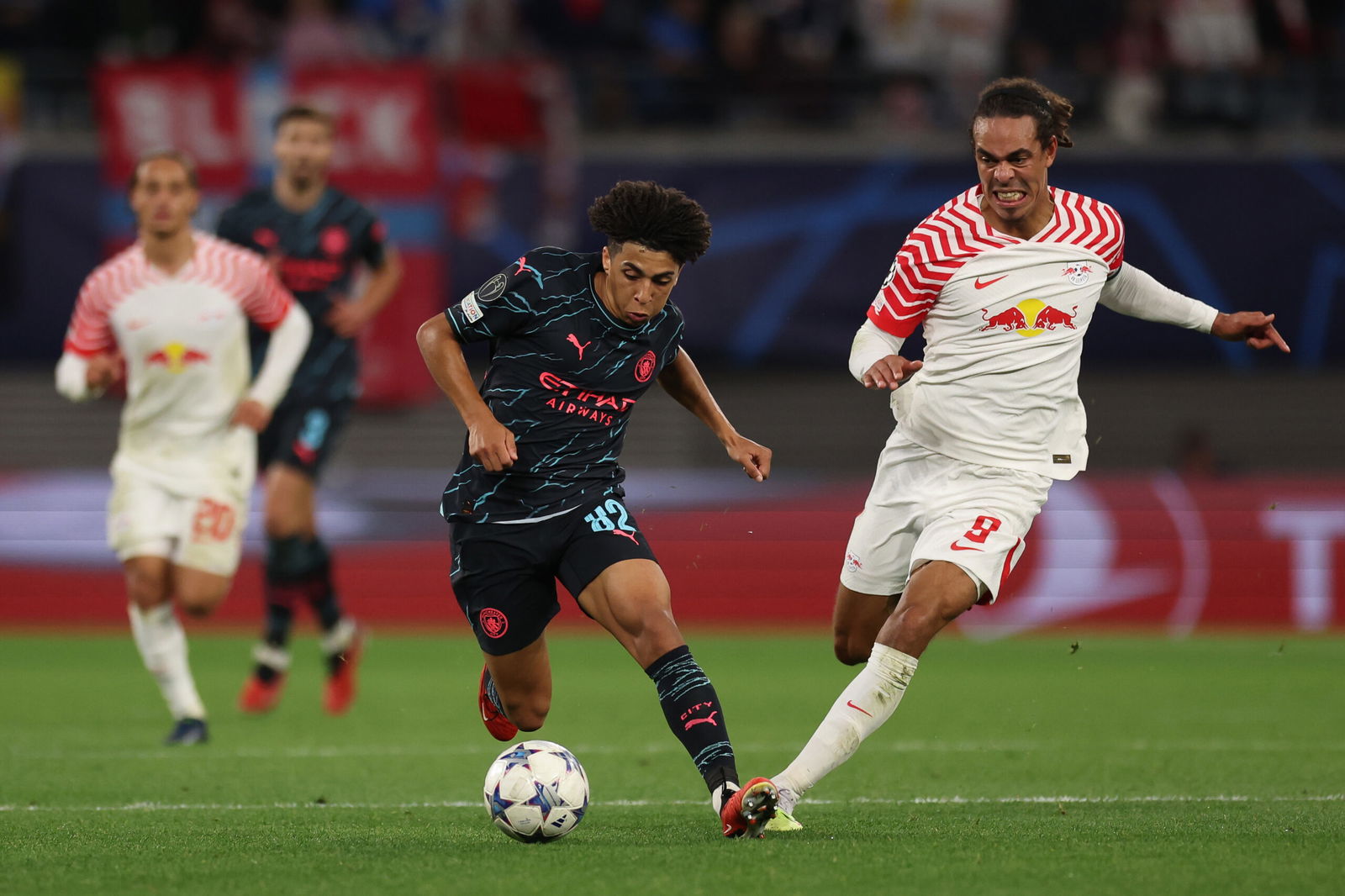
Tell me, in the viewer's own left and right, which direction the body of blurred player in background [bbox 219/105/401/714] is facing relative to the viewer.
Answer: facing the viewer

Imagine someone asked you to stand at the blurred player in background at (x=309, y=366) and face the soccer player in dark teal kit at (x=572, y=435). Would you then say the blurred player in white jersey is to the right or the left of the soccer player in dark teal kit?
right

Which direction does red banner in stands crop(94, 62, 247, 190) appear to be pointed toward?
toward the camera

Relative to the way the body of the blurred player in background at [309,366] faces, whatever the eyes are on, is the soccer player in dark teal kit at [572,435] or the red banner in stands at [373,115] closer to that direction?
the soccer player in dark teal kit

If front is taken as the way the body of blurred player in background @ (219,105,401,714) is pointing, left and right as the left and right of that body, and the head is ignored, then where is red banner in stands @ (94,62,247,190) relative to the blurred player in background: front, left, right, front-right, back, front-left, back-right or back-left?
back

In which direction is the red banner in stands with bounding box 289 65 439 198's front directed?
toward the camera

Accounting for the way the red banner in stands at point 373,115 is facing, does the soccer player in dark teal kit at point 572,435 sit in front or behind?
in front

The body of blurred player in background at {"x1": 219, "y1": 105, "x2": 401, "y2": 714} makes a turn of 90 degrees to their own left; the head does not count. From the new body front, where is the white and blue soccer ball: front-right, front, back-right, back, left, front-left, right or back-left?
right

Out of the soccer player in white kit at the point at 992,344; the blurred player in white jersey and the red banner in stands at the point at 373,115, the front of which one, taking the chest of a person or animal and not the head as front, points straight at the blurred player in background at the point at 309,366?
the red banner in stands

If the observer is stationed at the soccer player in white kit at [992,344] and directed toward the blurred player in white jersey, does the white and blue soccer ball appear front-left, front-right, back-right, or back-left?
back-left

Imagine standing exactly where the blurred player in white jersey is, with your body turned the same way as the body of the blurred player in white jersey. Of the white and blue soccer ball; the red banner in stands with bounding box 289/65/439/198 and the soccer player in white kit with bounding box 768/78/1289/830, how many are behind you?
1

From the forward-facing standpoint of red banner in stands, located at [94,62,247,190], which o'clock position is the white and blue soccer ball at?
The white and blue soccer ball is roughly at 12 o'clock from the red banner in stands.

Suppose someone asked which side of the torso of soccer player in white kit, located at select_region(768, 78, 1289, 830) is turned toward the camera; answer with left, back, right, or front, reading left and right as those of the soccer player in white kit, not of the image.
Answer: front

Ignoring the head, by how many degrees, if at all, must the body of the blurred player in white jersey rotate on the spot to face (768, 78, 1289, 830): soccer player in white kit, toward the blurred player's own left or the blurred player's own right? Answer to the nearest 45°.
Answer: approximately 45° to the blurred player's own left
